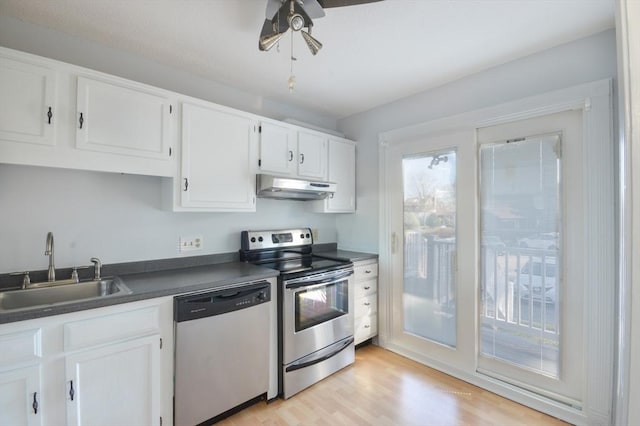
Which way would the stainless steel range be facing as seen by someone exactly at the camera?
facing the viewer and to the right of the viewer

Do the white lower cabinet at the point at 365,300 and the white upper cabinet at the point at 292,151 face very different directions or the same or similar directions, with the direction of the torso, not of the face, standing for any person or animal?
same or similar directions

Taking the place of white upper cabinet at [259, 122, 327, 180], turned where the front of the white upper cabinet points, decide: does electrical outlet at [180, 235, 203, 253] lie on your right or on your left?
on your right

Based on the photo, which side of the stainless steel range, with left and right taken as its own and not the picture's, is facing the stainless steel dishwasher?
right

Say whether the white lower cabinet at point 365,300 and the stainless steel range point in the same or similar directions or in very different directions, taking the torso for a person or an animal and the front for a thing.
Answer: same or similar directions

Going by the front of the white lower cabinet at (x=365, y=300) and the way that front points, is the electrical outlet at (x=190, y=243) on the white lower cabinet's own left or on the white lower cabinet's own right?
on the white lower cabinet's own right

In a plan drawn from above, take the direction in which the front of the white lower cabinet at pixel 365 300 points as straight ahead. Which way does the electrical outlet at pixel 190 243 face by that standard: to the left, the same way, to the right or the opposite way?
the same way

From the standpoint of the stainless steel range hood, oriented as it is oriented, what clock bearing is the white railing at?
The white railing is roughly at 11 o'clock from the stainless steel range hood.

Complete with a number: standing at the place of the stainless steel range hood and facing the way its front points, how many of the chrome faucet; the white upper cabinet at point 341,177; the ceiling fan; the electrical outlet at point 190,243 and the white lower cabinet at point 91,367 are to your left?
1

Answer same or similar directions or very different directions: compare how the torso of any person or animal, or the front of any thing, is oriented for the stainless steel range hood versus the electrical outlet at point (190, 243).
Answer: same or similar directions

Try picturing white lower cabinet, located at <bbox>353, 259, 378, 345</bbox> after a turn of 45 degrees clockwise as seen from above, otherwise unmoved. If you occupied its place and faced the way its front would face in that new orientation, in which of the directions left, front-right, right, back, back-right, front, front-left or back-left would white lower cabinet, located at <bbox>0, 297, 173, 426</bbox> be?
front-right

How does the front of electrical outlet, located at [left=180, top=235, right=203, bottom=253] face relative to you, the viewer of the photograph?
facing the viewer

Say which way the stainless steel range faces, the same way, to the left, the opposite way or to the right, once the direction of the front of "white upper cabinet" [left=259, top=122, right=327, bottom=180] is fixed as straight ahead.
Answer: the same way

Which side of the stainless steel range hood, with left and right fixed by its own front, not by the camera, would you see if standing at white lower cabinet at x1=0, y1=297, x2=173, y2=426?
right
